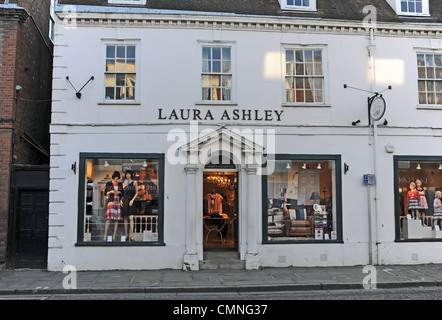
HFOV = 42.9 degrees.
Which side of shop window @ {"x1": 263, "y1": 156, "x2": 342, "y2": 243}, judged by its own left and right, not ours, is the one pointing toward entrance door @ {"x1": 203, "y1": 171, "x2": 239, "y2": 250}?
right

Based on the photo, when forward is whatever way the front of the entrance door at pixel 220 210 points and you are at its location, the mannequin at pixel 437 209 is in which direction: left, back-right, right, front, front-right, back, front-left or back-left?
left

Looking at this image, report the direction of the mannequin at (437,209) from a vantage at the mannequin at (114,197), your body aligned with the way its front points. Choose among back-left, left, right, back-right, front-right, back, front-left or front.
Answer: left

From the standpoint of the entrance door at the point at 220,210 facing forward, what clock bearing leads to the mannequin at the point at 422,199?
The mannequin is roughly at 9 o'clock from the entrance door.

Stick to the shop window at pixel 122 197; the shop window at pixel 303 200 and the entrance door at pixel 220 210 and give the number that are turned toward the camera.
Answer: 3

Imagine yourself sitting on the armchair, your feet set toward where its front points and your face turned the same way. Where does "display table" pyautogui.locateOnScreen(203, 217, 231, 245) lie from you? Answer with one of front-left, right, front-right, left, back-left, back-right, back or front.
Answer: right

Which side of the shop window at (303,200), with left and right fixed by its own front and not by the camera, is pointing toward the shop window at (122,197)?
right
